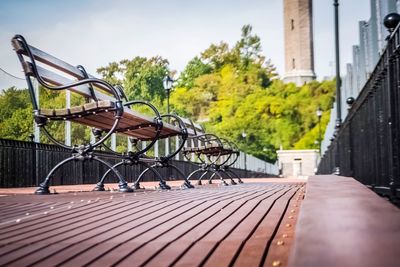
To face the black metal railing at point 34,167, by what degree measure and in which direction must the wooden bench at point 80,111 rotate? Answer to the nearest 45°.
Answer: approximately 135° to its left

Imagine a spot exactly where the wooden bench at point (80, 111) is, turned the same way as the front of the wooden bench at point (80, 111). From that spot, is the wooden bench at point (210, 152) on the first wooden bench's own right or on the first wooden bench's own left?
on the first wooden bench's own left

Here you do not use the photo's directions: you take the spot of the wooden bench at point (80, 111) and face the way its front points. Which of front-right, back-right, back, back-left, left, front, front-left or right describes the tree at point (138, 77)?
back-left

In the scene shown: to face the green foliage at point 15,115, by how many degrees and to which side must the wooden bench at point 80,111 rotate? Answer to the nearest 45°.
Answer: approximately 135° to its left

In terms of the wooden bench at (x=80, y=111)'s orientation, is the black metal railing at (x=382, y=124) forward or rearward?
forward

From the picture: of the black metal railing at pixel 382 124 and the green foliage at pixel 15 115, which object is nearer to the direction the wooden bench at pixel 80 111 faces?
the black metal railing

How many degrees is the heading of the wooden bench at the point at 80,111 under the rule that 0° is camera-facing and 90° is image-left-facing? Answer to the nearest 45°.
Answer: approximately 315°
